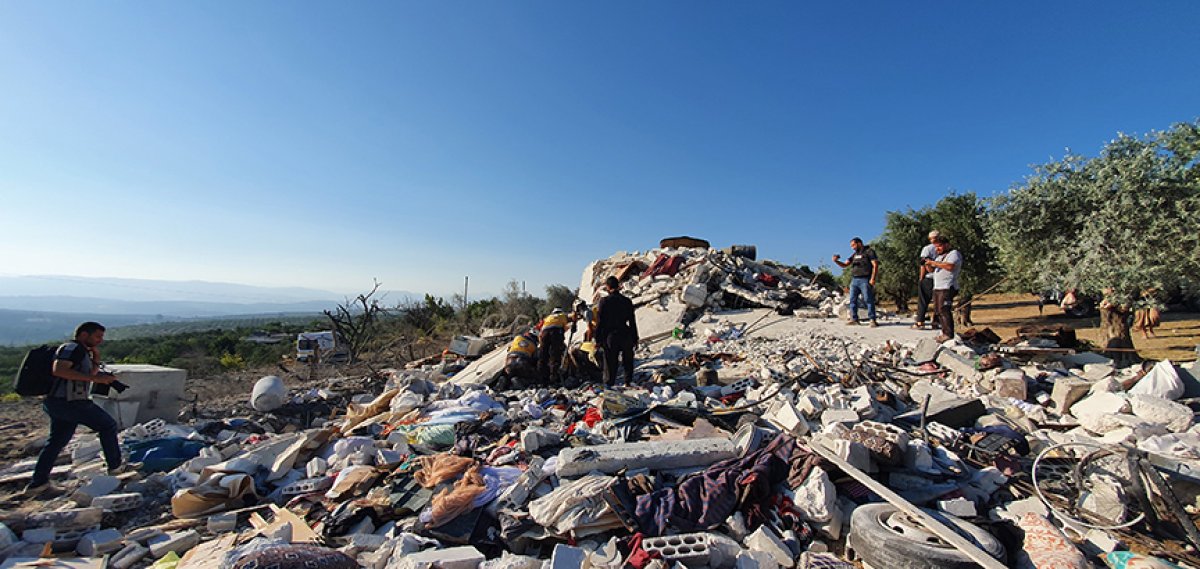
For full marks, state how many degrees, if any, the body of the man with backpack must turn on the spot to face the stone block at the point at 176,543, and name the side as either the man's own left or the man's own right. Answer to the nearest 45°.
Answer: approximately 90° to the man's own right

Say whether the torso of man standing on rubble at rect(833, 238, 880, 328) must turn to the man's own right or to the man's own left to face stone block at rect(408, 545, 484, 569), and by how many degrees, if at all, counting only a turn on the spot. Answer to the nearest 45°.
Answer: approximately 45° to the man's own left

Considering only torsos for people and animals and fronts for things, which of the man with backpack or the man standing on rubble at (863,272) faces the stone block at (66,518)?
the man standing on rubble

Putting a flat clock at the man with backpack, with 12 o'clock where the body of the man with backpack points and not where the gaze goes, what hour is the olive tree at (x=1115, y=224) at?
The olive tree is roughly at 1 o'clock from the man with backpack.

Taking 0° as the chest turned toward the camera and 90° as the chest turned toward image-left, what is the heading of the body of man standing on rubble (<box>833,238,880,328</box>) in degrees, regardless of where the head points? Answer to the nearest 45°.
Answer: approximately 45°

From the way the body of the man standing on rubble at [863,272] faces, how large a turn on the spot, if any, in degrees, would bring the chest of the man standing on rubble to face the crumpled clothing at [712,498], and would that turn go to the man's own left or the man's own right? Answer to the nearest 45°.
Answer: approximately 45° to the man's own left

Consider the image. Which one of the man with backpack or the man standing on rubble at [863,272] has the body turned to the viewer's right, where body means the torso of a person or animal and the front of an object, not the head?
the man with backpack

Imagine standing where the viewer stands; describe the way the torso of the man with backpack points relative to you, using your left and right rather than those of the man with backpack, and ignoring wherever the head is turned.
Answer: facing to the right of the viewer

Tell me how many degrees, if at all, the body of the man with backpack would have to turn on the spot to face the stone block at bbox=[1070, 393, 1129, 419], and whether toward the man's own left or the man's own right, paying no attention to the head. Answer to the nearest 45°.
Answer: approximately 45° to the man's own right

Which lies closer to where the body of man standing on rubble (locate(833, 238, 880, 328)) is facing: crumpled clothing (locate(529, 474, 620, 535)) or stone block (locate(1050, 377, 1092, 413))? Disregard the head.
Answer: the crumpled clothing

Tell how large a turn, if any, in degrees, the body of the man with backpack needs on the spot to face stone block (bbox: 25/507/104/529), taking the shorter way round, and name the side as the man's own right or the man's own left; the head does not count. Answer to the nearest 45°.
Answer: approximately 90° to the man's own right
